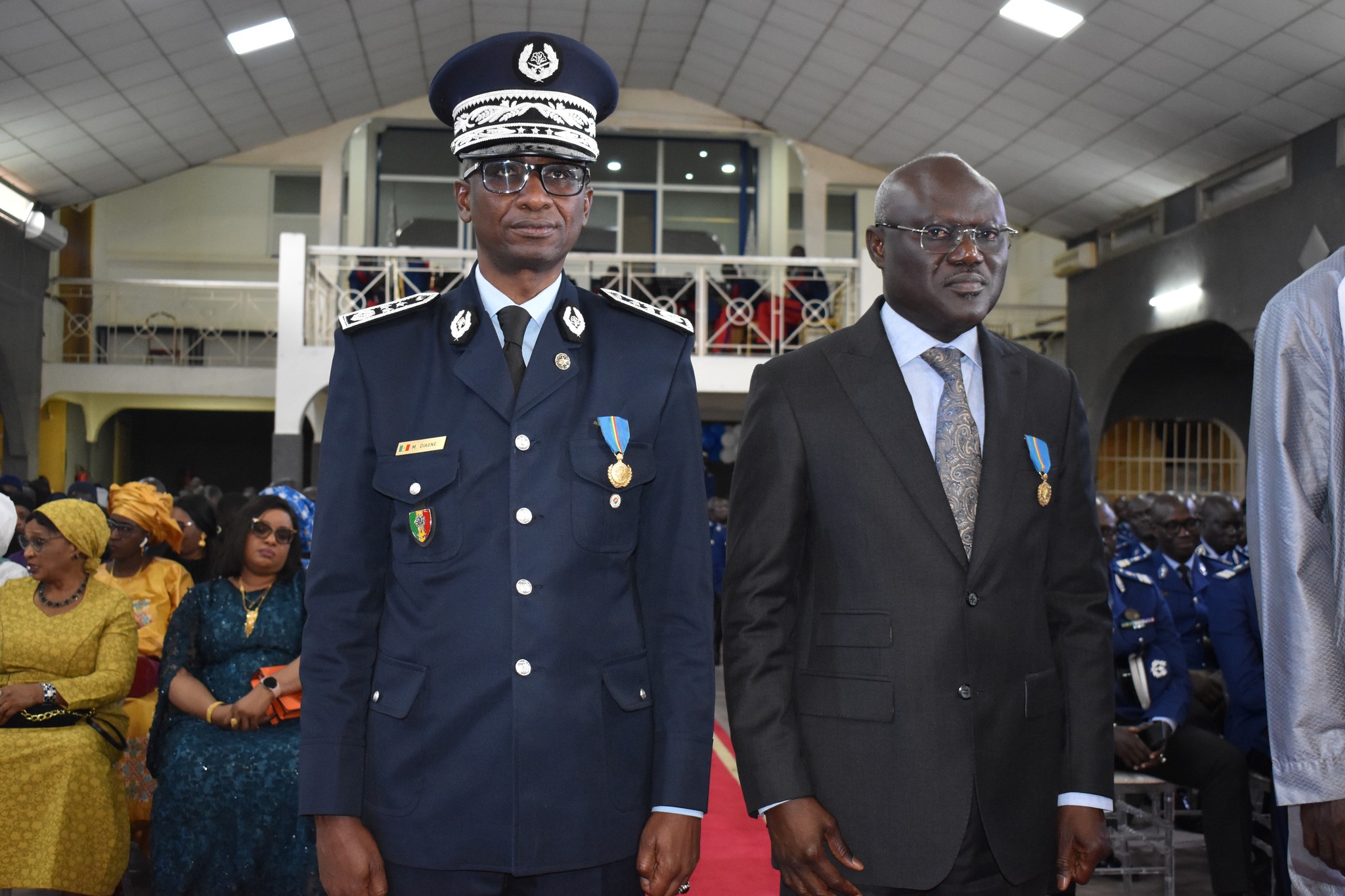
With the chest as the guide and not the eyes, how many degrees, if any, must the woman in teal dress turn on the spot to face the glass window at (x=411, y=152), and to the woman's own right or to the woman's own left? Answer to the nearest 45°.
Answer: approximately 180°

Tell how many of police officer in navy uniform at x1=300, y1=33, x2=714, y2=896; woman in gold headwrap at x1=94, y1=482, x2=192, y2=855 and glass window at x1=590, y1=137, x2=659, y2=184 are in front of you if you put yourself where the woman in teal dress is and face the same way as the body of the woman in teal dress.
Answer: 1

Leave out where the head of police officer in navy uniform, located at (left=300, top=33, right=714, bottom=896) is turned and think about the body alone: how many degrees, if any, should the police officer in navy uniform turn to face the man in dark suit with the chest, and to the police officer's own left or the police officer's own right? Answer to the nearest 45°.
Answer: approximately 90° to the police officer's own left

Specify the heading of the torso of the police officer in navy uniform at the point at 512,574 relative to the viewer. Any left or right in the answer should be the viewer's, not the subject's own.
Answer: facing the viewer

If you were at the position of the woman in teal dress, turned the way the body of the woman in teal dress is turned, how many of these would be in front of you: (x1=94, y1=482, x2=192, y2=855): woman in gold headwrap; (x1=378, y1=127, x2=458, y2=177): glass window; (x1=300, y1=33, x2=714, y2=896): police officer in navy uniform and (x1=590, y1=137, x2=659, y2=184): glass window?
1

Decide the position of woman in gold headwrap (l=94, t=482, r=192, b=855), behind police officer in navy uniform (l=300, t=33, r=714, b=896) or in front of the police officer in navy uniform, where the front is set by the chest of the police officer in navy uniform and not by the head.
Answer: behind

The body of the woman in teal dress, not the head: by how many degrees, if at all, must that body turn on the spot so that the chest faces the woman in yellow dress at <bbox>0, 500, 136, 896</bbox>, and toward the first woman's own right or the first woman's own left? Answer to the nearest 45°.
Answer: approximately 90° to the first woman's own right

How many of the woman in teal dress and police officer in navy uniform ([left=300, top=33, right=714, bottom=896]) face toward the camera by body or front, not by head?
2

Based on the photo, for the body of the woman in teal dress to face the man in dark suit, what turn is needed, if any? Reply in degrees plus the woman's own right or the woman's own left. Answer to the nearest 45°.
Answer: approximately 45° to the woman's own left

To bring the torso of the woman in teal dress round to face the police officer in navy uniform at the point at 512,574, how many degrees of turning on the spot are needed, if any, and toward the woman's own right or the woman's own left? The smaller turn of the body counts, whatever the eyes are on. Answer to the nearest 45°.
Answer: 0° — they already face them

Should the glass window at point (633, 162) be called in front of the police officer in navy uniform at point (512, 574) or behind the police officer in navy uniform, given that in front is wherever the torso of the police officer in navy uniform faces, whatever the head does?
behind

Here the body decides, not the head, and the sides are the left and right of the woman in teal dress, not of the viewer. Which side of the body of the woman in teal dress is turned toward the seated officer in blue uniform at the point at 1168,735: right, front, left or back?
left
